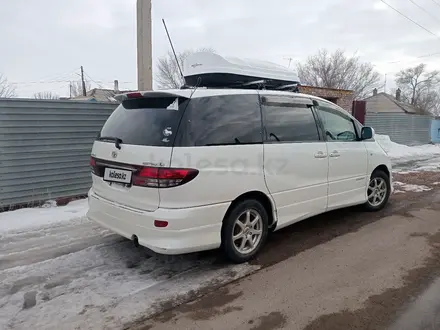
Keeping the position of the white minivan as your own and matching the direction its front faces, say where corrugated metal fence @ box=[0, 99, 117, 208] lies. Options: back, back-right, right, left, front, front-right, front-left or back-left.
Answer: left

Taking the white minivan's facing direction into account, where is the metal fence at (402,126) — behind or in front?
in front

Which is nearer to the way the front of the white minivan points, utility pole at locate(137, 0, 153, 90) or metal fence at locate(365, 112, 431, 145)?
the metal fence

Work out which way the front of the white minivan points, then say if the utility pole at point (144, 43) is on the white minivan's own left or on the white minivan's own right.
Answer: on the white minivan's own left

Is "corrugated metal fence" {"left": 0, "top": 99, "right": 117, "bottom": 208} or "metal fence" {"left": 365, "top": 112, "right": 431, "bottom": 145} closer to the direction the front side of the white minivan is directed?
the metal fence

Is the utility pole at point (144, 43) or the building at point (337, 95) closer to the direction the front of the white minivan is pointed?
the building

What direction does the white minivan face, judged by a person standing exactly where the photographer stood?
facing away from the viewer and to the right of the viewer

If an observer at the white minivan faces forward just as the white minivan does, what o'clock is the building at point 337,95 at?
The building is roughly at 11 o'clock from the white minivan.
